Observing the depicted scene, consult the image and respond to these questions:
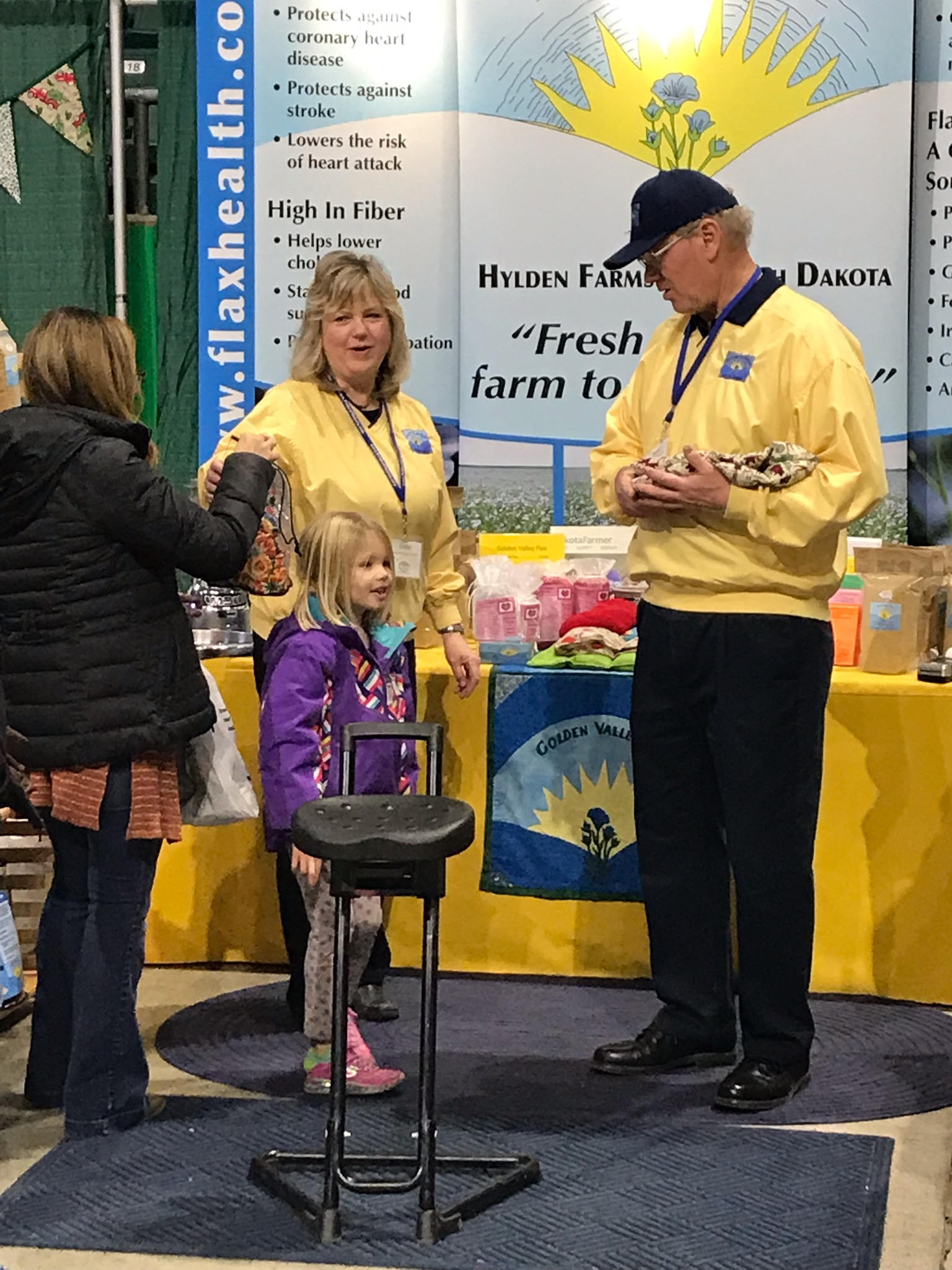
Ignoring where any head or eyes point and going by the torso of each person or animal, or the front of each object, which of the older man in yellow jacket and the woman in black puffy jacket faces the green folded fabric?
the woman in black puffy jacket

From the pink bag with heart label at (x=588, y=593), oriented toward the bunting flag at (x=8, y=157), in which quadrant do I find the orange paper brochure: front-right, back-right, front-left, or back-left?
back-right

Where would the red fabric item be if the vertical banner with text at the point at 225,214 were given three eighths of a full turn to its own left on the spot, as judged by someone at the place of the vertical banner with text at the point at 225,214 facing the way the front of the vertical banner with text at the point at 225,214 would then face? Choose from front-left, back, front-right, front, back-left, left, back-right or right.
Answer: right

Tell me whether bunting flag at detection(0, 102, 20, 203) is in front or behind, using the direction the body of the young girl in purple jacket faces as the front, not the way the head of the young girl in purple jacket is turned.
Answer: behind

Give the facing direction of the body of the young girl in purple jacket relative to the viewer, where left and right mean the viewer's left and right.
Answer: facing the viewer and to the right of the viewer

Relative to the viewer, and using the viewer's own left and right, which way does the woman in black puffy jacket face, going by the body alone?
facing away from the viewer and to the right of the viewer

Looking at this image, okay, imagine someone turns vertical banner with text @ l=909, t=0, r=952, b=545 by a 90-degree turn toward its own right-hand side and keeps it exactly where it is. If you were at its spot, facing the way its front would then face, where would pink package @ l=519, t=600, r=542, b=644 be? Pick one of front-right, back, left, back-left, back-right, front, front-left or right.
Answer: front-left

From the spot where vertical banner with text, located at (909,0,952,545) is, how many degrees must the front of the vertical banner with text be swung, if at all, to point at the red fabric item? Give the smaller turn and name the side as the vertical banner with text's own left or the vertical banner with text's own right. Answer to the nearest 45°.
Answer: approximately 45° to the vertical banner with text's own right

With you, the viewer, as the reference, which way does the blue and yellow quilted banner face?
facing the viewer

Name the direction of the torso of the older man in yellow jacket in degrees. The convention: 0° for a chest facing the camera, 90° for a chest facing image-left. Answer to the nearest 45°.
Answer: approximately 45°

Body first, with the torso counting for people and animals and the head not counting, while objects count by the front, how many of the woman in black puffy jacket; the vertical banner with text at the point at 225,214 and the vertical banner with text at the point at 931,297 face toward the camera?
2

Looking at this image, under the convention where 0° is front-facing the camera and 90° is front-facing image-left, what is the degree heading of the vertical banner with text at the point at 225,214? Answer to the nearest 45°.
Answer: approximately 0°

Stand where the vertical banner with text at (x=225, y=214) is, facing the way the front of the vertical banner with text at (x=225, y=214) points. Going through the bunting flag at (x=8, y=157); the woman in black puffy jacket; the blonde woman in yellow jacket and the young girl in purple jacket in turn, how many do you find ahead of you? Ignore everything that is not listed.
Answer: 3

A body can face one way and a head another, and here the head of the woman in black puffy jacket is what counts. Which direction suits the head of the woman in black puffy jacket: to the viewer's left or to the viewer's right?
to the viewer's right

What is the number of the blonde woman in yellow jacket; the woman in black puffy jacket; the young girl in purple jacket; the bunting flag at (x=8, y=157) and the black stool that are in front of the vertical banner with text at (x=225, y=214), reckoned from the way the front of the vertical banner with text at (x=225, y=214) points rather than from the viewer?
4
